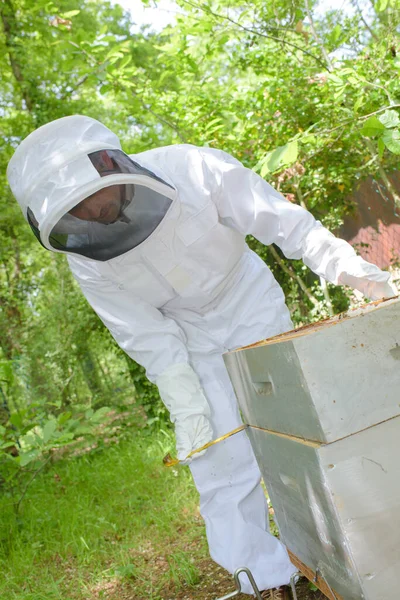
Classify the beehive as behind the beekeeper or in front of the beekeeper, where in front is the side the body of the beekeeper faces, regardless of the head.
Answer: in front

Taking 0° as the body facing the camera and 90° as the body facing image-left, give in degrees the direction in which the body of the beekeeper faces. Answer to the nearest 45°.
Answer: approximately 0°
